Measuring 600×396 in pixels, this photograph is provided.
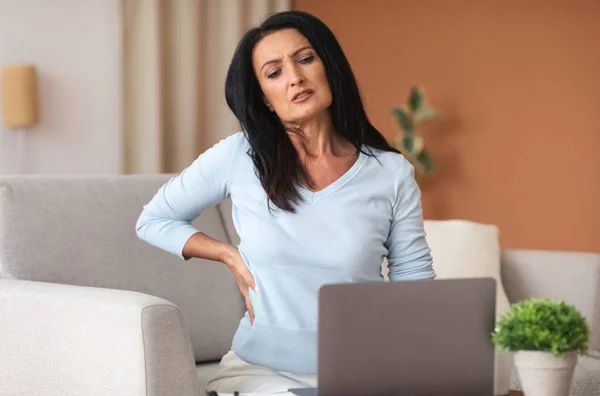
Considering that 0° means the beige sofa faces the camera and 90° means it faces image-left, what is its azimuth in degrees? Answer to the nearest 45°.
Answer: approximately 315°

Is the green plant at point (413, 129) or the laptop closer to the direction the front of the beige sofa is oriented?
the laptop

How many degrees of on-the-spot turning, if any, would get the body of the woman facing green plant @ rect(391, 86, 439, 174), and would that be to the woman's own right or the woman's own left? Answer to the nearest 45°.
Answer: approximately 180°

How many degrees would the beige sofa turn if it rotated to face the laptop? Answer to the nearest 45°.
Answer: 0° — it already faces it

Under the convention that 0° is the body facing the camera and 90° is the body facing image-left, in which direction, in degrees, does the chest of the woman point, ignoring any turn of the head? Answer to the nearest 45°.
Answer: approximately 0°

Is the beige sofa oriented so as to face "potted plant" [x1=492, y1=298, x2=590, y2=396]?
yes

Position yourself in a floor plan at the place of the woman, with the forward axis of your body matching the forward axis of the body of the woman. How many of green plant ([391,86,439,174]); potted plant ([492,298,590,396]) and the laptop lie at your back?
1

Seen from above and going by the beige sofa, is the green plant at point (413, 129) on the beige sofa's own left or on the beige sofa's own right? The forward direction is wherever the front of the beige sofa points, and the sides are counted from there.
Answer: on the beige sofa's own left

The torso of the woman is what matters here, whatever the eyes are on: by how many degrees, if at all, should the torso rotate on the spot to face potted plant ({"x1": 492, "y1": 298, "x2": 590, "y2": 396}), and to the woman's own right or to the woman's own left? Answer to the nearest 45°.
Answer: approximately 45° to the woman's own left

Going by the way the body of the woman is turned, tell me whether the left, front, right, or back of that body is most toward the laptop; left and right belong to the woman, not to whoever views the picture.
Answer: front

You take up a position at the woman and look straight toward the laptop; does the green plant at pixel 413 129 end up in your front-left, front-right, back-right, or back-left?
back-left
